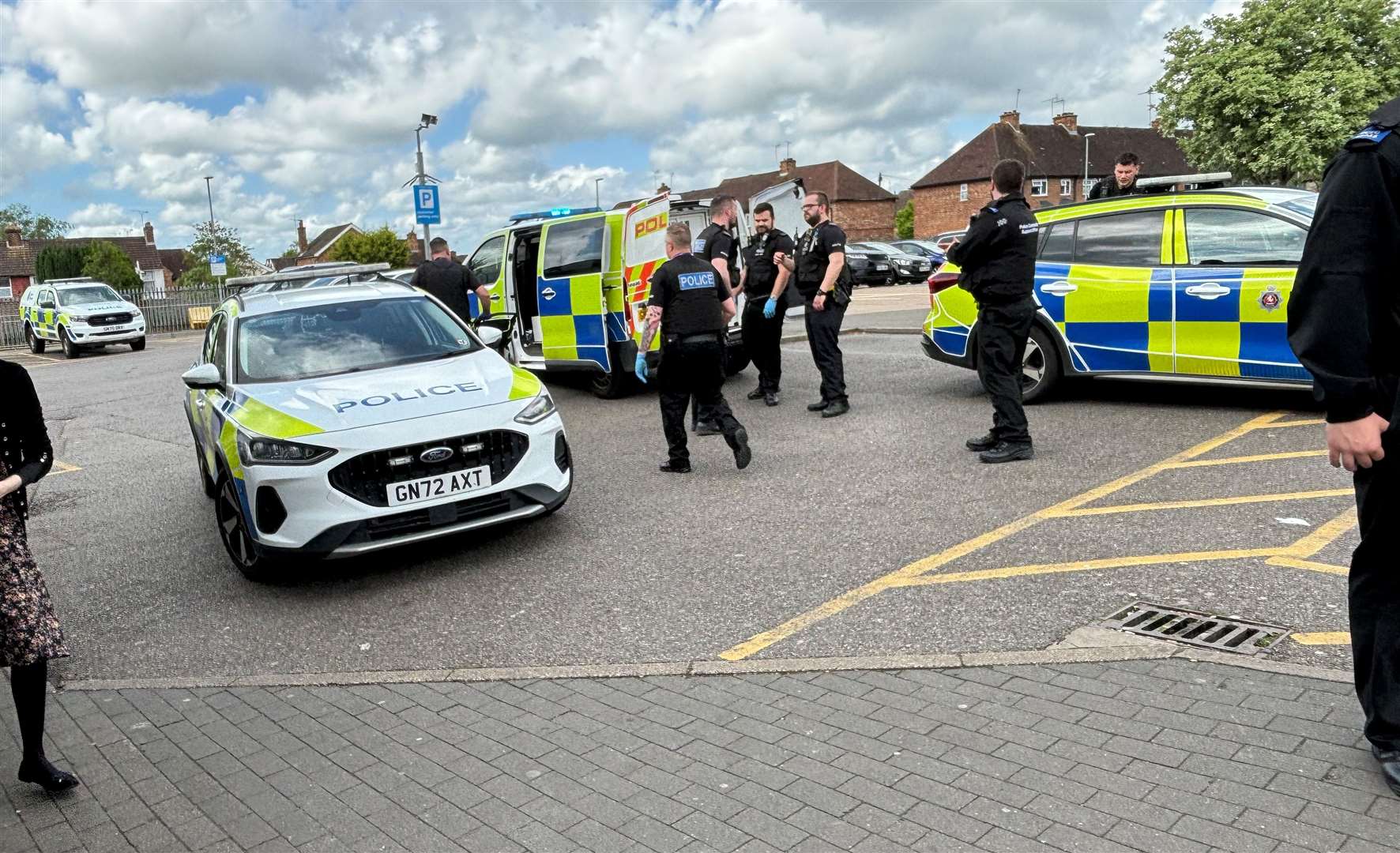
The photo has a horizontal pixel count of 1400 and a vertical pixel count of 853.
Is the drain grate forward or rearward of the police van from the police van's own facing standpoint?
rearward

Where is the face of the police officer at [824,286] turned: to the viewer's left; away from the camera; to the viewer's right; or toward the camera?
to the viewer's left

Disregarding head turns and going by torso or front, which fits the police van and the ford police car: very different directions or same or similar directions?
very different directions

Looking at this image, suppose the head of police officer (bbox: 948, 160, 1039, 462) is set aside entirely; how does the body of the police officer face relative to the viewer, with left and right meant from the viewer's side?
facing away from the viewer and to the left of the viewer

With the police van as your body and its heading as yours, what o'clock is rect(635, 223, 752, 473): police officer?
The police officer is roughly at 7 o'clock from the police van.

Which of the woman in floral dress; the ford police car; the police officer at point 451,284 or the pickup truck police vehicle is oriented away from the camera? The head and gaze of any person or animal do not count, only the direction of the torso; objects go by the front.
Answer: the police officer
